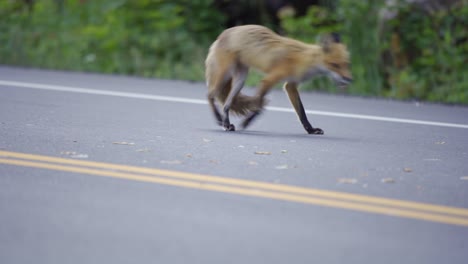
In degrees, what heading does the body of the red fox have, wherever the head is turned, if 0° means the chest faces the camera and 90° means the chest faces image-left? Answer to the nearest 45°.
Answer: approximately 270°
